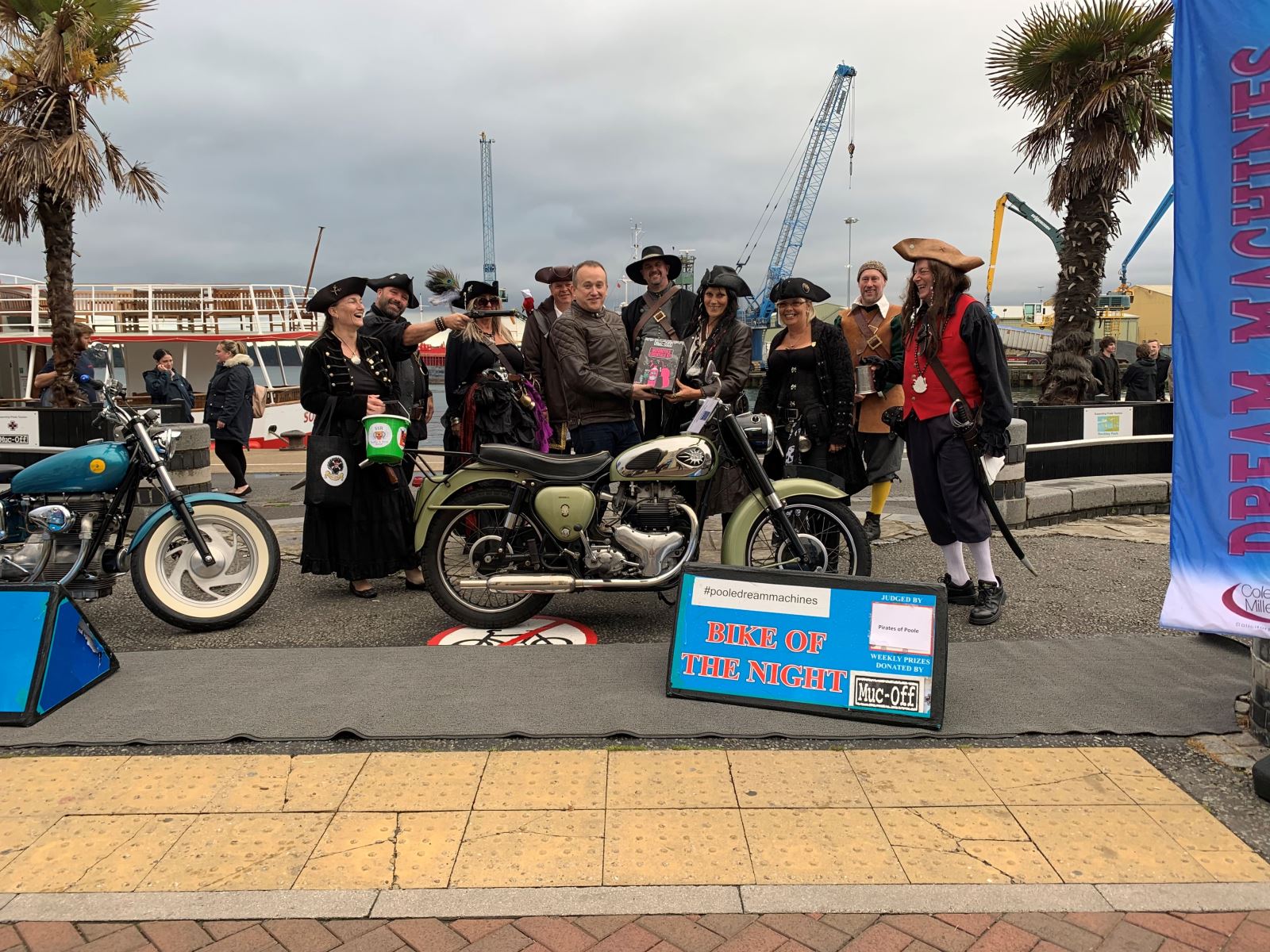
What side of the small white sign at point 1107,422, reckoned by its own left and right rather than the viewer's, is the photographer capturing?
front

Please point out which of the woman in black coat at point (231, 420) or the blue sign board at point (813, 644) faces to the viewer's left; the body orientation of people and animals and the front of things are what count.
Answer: the woman in black coat

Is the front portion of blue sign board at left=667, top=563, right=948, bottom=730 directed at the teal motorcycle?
no

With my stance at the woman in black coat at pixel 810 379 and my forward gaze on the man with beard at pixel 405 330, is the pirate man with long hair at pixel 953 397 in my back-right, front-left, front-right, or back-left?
back-left

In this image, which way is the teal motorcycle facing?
to the viewer's right

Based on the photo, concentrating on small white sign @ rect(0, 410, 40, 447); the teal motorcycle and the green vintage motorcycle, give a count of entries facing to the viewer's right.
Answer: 2

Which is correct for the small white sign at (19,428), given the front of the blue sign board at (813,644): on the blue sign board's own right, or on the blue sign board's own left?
on the blue sign board's own right

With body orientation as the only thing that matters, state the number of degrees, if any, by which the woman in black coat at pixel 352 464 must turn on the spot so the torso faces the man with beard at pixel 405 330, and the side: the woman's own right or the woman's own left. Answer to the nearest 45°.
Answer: approximately 90° to the woman's own left

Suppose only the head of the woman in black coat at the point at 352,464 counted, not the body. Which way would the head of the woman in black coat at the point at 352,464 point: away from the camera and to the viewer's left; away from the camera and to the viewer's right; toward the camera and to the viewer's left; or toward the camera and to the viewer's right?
toward the camera and to the viewer's right

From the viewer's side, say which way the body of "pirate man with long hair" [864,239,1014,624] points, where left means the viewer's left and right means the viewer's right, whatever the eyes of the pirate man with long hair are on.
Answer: facing the viewer and to the left of the viewer

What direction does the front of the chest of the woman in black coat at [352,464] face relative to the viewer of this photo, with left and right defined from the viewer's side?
facing the viewer and to the right of the viewer

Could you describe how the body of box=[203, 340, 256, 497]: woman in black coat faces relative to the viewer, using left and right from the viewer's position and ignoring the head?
facing to the left of the viewer

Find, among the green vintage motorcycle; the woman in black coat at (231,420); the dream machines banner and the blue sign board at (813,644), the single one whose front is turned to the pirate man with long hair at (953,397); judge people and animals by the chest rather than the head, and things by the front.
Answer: the green vintage motorcycle

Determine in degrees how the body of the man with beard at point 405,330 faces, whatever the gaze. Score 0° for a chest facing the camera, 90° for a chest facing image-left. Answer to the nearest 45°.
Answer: approximately 315°

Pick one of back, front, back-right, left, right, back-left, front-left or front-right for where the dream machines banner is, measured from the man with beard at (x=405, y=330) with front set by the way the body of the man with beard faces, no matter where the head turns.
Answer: front

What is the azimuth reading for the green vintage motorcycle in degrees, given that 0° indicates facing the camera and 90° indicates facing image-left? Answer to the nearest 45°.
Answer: approximately 270°

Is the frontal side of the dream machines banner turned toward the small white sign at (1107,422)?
no

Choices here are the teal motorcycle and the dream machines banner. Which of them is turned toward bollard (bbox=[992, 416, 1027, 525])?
the teal motorcycle
